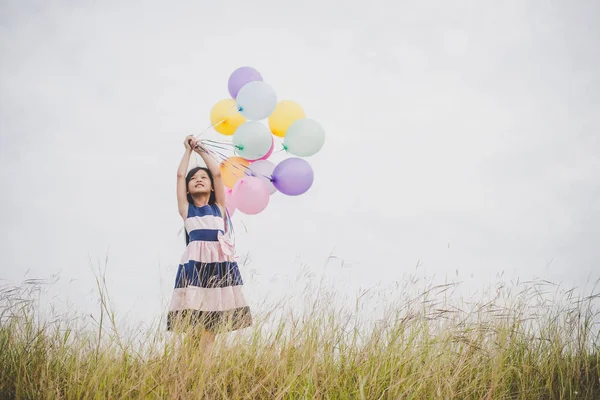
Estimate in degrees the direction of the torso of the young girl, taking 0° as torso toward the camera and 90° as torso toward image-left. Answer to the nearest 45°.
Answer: approximately 0°

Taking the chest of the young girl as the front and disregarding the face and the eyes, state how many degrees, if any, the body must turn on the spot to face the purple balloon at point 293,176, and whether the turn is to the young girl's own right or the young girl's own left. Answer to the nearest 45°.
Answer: approximately 135° to the young girl's own left
